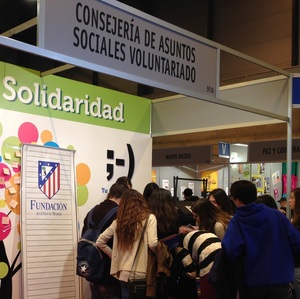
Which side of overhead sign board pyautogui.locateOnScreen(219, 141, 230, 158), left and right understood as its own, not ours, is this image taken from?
front

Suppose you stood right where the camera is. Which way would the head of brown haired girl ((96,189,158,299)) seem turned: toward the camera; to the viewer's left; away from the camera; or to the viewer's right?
away from the camera

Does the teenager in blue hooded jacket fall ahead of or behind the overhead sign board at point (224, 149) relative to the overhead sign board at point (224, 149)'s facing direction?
ahead

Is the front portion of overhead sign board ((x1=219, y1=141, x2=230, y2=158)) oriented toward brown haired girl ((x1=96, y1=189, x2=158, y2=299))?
yes

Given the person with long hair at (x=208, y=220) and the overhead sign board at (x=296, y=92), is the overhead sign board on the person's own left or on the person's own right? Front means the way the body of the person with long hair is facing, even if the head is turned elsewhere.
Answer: on the person's own right

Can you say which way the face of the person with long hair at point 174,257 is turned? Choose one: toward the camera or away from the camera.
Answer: away from the camera

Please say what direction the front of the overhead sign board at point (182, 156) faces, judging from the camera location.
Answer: facing the viewer and to the left of the viewer

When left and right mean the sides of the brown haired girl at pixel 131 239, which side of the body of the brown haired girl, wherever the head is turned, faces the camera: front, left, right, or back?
back

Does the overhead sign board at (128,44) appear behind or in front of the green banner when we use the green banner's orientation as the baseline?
in front

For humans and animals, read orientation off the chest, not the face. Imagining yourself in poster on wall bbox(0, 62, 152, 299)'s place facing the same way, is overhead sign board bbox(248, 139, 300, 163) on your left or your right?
on your left

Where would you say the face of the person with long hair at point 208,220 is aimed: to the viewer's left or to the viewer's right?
to the viewer's left
